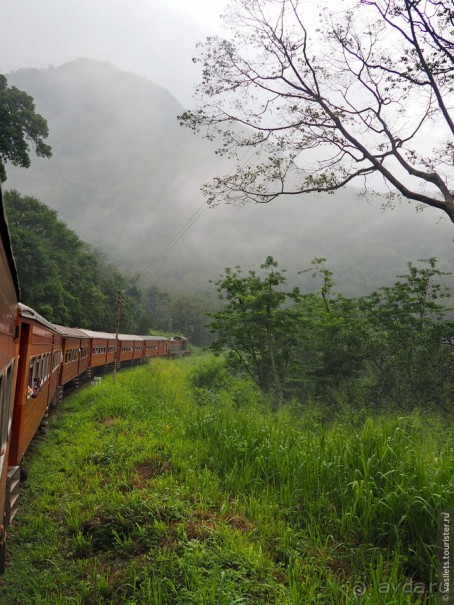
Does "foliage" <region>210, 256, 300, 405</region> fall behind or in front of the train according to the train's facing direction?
in front

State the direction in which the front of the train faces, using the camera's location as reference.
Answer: facing away from the viewer and to the right of the viewer
